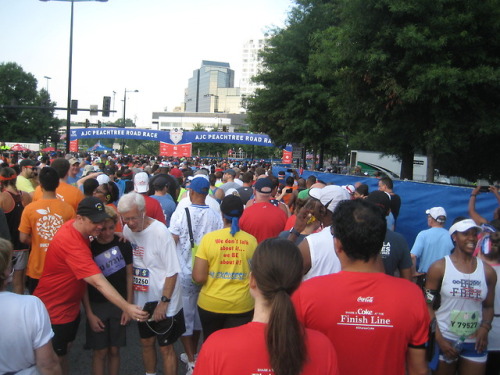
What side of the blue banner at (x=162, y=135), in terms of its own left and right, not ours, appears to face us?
front

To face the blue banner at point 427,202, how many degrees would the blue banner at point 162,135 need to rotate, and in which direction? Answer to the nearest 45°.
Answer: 0° — it already faces it

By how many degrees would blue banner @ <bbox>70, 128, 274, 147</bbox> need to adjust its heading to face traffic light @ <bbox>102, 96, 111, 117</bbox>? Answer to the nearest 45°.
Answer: approximately 45° to its right
